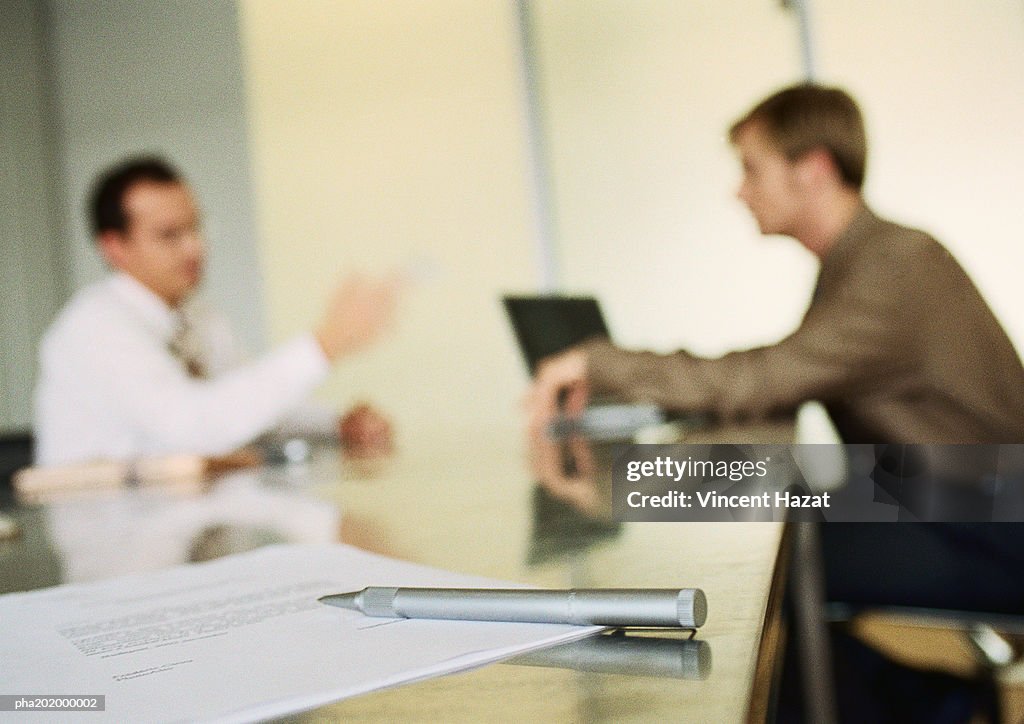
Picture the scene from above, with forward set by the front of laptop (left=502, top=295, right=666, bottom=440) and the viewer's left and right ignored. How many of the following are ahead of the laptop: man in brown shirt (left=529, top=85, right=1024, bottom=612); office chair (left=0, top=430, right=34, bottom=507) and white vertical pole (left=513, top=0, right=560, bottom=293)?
1

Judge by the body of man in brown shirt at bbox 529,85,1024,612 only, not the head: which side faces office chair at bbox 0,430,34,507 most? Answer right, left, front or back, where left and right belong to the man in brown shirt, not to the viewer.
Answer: front

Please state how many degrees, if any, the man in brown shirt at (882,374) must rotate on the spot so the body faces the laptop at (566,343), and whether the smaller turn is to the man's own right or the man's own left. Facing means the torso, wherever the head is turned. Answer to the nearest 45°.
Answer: approximately 45° to the man's own right

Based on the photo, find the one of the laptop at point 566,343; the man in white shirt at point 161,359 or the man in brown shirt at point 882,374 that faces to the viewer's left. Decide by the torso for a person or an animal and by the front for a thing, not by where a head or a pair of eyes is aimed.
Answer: the man in brown shirt

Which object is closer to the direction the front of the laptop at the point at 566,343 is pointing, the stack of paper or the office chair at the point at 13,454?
the stack of paper

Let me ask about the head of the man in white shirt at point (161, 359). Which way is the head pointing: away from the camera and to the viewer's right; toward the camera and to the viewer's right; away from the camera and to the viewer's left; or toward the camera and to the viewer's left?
toward the camera and to the viewer's right

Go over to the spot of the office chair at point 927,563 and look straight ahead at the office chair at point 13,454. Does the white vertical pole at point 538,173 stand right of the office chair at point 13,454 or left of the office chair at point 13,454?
right

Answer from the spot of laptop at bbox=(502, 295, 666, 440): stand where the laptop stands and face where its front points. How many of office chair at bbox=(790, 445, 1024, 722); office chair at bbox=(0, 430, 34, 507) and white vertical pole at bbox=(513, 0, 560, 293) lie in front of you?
1

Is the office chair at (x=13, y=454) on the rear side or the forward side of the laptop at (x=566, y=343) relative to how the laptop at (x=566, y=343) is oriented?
on the rear side

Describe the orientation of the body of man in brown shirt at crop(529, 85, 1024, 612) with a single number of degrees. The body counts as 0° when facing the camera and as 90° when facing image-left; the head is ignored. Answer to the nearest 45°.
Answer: approximately 90°

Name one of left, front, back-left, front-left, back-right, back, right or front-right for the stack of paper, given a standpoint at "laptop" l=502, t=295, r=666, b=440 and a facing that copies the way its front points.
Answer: front-right

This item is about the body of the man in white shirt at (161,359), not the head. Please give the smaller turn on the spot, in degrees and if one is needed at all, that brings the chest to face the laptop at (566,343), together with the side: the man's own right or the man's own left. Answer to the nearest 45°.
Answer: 0° — they already face it

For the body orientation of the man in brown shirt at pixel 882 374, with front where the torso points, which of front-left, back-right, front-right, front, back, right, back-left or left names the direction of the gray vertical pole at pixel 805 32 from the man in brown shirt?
right

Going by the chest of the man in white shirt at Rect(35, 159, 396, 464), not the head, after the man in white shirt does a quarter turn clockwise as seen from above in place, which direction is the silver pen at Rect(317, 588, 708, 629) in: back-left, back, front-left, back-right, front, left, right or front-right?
front-left

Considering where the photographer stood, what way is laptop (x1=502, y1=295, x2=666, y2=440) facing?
facing the viewer and to the right of the viewer

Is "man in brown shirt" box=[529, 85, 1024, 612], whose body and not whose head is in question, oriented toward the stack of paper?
no

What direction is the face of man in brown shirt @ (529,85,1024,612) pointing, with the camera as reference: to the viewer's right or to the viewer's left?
to the viewer's left

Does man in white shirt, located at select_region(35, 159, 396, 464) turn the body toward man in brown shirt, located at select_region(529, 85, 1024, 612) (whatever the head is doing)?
yes

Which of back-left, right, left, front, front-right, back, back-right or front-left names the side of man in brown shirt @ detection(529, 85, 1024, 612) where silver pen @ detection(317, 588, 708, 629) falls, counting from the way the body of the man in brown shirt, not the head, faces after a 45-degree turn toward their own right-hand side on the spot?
back-left

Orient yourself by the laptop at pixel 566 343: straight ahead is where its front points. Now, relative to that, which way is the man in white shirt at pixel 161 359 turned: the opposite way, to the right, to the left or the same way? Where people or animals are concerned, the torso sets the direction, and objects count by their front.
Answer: the same way
